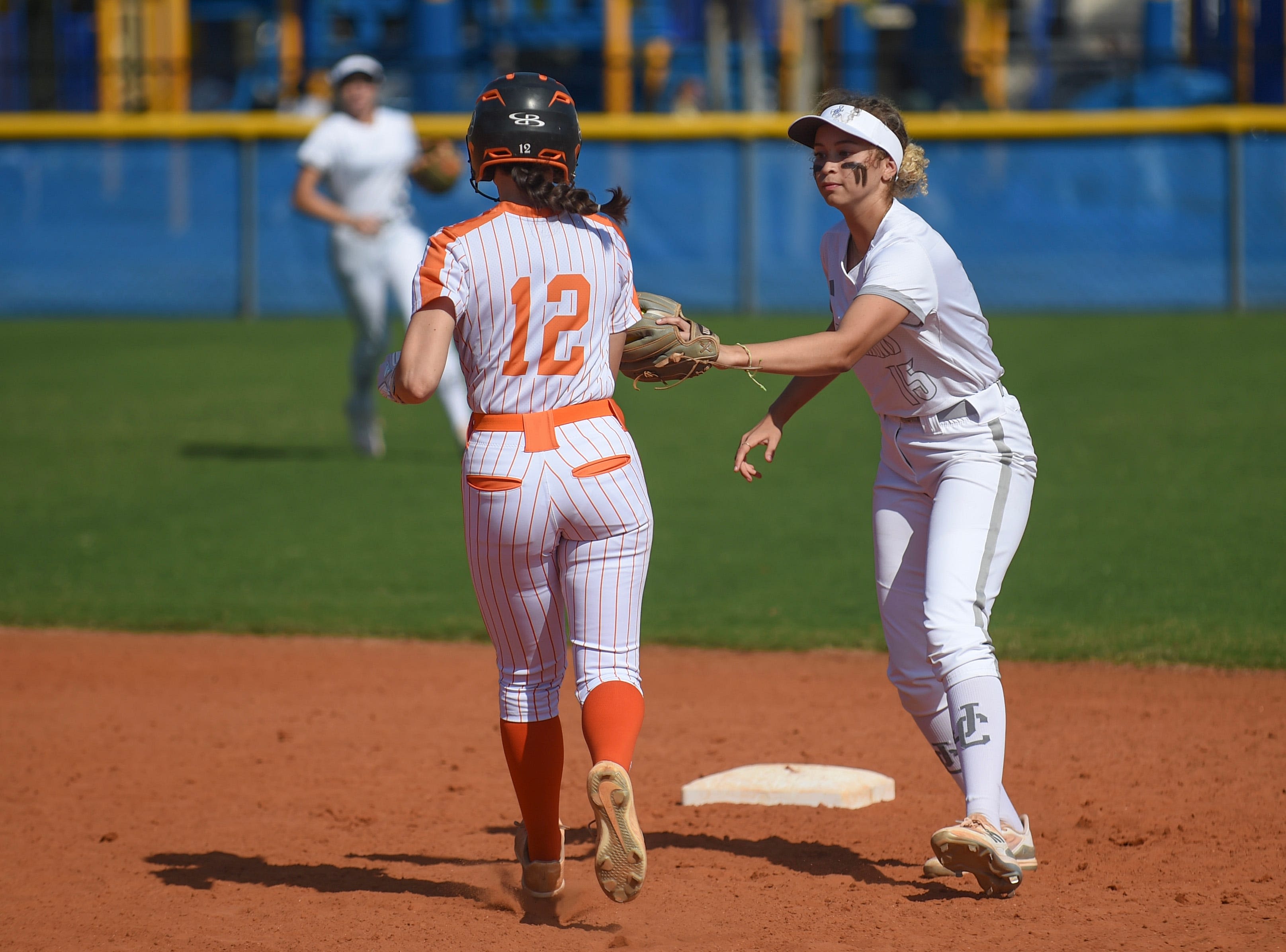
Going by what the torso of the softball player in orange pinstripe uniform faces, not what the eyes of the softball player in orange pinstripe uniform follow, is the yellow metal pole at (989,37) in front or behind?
in front

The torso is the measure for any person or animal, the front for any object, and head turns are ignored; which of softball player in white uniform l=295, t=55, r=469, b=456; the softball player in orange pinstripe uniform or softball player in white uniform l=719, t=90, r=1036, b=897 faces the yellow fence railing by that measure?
the softball player in orange pinstripe uniform

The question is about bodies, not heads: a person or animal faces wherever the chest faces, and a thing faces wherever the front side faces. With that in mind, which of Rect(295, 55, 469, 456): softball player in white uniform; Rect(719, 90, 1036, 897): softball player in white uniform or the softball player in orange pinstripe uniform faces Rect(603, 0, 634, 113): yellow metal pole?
the softball player in orange pinstripe uniform

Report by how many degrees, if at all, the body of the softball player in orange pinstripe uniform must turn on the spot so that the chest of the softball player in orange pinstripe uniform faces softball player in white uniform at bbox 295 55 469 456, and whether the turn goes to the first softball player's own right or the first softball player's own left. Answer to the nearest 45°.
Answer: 0° — they already face them

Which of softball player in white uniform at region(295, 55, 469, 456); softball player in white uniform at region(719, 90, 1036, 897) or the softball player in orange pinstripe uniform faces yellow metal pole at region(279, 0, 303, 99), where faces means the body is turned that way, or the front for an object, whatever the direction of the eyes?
the softball player in orange pinstripe uniform

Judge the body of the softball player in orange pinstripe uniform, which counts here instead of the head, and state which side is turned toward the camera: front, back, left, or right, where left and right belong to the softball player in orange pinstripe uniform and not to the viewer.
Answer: back

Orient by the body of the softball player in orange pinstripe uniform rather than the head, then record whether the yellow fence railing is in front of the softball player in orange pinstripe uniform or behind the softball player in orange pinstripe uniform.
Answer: in front

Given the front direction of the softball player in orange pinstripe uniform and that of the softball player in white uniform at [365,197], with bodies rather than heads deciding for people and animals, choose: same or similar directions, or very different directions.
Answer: very different directions

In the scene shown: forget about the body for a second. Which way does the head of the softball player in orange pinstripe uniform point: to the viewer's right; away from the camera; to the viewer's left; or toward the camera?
away from the camera

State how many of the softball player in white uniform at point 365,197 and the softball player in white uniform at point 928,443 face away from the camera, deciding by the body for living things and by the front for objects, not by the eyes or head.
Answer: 0
